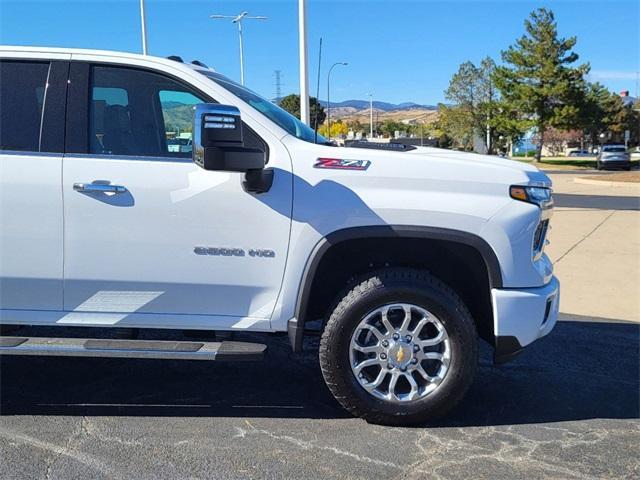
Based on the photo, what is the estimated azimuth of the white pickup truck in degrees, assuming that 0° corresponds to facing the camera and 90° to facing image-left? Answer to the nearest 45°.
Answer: approximately 270°

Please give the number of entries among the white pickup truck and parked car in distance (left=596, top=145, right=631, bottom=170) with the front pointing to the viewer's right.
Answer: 1

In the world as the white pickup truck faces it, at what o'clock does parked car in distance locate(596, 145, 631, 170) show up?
The parked car in distance is roughly at 10 o'clock from the white pickup truck.

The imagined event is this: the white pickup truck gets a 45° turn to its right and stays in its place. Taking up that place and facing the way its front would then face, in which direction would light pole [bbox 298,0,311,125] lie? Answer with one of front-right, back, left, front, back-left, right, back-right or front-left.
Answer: back-left
